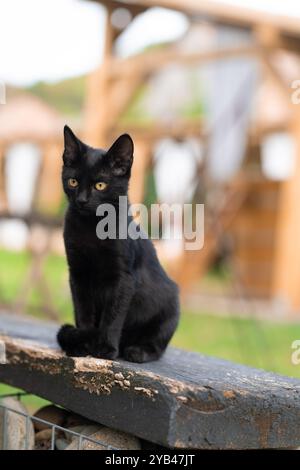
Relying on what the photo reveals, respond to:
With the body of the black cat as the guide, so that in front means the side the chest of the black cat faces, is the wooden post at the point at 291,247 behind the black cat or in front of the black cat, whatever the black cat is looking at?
behind

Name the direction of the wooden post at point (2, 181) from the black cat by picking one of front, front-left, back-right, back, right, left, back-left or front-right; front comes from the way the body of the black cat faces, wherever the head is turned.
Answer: back-right

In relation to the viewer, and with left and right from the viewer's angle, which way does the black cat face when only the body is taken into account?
facing the viewer and to the left of the viewer

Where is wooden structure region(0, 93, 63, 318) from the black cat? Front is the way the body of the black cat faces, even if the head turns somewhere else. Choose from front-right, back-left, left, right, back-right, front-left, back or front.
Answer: back-right

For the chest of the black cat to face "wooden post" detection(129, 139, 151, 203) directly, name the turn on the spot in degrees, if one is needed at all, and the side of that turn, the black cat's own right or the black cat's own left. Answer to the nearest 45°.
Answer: approximately 135° to the black cat's own right

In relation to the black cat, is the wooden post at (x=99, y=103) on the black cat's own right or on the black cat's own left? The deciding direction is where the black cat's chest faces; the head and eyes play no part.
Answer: on the black cat's own right
